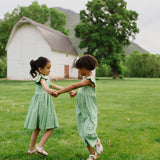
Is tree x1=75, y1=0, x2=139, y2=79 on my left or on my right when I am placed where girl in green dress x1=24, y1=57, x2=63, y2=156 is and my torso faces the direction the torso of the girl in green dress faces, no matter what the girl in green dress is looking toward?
on my left

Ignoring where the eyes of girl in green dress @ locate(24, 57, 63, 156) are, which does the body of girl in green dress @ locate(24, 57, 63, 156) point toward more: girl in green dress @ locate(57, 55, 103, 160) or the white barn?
the girl in green dress

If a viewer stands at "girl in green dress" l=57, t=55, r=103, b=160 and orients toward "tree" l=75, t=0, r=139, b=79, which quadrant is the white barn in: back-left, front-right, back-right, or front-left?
front-left

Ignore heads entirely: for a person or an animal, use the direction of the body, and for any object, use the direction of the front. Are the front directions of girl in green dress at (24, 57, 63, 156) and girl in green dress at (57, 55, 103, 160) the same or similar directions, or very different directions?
very different directions

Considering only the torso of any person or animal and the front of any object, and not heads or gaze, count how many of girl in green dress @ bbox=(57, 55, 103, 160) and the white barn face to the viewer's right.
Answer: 0

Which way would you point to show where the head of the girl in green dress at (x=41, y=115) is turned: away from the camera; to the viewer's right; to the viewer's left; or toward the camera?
to the viewer's right

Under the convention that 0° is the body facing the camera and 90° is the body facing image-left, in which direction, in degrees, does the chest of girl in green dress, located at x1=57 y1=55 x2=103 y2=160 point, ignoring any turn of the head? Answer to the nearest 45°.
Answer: approximately 90°

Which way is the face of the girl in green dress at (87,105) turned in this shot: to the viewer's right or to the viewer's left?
to the viewer's left

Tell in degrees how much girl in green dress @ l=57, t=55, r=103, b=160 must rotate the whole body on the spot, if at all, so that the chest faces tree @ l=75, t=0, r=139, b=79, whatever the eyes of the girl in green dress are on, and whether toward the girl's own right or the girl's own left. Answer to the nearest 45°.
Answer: approximately 90° to the girl's own right

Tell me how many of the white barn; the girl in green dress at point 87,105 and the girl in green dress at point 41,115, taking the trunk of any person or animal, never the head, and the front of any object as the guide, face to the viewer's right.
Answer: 1

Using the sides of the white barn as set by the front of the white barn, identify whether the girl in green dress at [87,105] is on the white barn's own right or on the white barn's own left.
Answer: on the white barn's own left

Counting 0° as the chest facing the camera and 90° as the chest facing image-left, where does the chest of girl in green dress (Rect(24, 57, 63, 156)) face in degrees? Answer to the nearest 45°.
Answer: approximately 270°

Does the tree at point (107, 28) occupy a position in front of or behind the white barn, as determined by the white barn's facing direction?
behind

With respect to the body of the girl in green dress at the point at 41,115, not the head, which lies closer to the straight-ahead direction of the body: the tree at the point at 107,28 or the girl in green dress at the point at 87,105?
the girl in green dress
